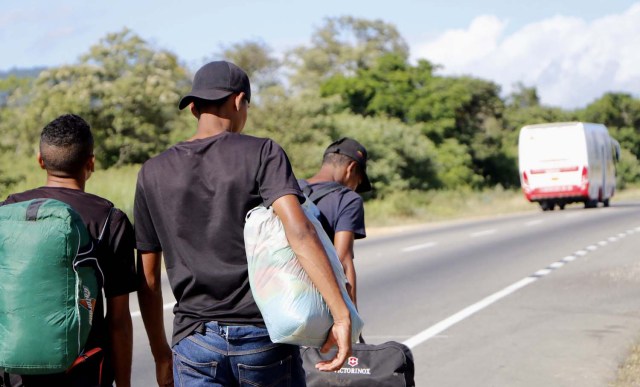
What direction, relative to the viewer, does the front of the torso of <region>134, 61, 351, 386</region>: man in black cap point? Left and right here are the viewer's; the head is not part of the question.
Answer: facing away from the viewer

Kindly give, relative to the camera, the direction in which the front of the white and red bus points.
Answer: facing away from the viewer

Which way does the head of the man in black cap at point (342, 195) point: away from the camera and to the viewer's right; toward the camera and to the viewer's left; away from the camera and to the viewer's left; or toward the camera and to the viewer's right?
away from the camera and to the viewer's right

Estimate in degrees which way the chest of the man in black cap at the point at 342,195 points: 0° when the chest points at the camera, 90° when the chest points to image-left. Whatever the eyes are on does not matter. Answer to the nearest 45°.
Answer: approximately 225°

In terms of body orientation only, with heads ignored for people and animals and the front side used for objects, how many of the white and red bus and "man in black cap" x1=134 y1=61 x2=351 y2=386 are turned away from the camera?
2

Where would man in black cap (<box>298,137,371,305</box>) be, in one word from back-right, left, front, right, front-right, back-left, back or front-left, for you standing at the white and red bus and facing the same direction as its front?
back

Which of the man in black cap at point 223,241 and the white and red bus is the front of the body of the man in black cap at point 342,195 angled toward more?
the white and red bus
